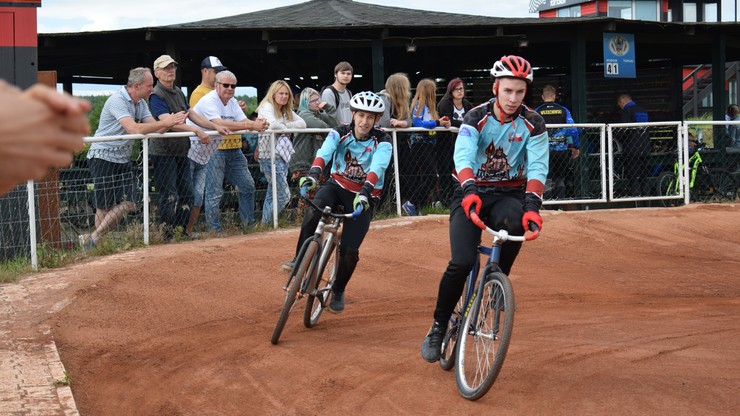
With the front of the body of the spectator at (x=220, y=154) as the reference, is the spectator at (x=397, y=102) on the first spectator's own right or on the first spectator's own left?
on the first spectator's own left

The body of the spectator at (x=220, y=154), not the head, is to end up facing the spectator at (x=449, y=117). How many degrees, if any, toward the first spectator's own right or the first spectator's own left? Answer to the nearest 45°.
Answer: approximately 90° to the first spectator's own left

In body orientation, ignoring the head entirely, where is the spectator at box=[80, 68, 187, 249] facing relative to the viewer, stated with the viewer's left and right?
facing to the right of the viewer

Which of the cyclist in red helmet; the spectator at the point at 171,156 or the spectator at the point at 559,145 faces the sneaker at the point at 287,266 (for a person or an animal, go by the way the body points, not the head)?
the spectator at the point at 171,156

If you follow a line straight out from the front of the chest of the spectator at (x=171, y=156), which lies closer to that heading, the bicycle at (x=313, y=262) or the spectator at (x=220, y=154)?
the bicycle

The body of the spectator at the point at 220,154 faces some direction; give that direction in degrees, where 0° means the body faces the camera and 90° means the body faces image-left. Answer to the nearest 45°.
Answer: approximately 315°

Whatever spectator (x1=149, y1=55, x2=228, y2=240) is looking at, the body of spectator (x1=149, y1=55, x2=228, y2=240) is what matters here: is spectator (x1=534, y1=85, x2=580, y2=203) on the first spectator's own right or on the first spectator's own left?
on the first spectator's own left

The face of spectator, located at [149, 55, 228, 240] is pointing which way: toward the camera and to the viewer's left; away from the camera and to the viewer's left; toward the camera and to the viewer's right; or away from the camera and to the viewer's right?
toward the camera and to the viewer's right

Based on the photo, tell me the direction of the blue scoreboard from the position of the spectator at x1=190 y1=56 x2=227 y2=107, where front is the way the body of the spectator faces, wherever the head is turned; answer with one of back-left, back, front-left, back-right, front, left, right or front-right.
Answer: front-left
